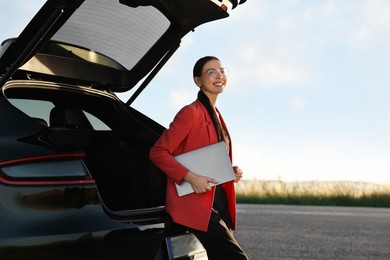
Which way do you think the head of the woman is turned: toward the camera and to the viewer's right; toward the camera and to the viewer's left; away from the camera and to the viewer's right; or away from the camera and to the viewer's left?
toward the camera and to the viewer's right

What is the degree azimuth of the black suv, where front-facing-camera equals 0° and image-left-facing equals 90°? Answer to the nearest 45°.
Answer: approximately 135°
